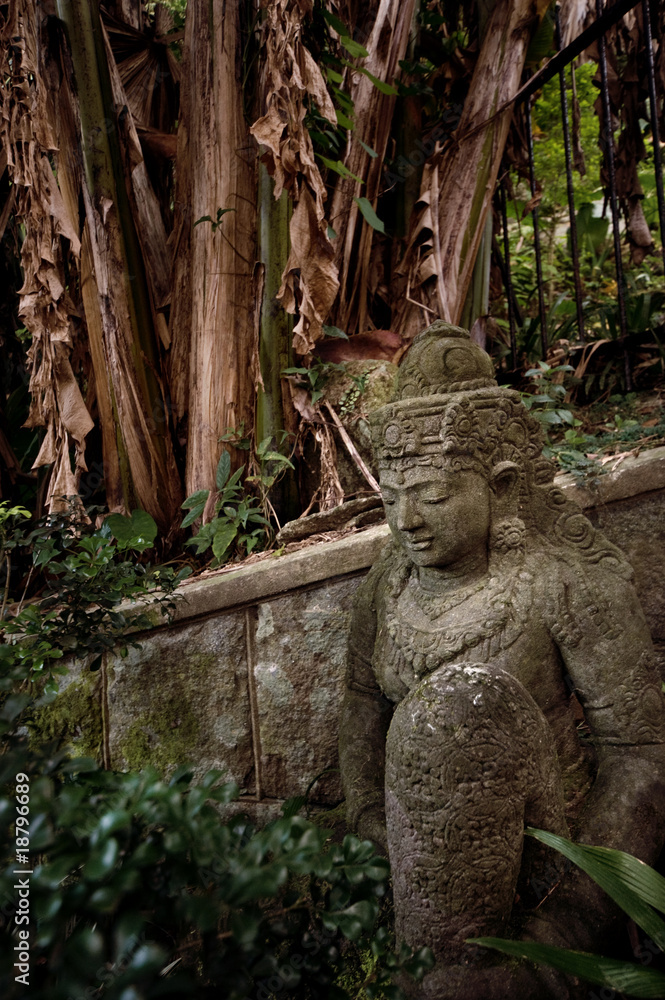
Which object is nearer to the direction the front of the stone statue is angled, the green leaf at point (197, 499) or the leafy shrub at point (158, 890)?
the leafy shrub

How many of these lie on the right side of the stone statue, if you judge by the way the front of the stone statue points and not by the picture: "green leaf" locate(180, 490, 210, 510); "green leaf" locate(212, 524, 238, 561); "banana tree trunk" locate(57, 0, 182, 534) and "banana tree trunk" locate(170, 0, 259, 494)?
4

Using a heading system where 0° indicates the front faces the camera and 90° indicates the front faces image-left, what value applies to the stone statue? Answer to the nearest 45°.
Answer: approximately 45°

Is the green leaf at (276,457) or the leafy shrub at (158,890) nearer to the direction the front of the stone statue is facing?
the leafy shrub

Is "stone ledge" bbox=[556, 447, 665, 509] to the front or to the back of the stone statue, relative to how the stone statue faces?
to the back

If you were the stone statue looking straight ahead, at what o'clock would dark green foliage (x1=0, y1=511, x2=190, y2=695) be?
The dark green foliage is roughly at 2 o'clock from the stone statue.

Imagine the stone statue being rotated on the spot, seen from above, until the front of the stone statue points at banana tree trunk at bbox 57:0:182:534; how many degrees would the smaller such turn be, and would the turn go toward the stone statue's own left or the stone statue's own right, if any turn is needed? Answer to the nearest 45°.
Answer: approximately 90° to the stone statue's own right

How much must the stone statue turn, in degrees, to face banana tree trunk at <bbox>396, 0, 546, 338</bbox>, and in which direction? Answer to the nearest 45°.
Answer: approximately 135° to its right

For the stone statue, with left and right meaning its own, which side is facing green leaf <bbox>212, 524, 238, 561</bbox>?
right

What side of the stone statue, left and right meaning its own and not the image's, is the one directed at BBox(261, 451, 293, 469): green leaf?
right

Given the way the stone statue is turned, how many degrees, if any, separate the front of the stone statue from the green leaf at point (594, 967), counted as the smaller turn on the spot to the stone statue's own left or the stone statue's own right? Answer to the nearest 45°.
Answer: approximately 45° to the stone statue's own left

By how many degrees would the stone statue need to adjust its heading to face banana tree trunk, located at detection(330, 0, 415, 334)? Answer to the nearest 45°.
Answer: approximately 135° to its right
